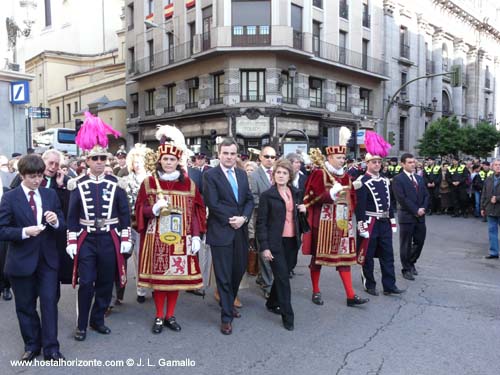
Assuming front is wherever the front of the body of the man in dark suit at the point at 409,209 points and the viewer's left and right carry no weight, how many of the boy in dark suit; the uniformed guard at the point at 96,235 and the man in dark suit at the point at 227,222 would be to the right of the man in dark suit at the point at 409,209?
3

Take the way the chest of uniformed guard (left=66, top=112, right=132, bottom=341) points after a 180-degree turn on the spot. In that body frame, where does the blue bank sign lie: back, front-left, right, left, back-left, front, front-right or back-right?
front

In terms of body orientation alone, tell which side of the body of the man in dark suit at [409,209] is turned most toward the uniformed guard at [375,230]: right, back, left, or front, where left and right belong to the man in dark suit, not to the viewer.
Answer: right

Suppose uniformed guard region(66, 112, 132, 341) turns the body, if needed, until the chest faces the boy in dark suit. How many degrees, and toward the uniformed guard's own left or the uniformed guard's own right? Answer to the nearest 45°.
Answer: approximately 45° to the uniformed guard's own right

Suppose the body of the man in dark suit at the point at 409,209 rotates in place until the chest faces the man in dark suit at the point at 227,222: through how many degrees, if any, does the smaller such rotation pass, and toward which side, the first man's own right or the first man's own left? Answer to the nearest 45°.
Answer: approximately 90° to the first man's own right

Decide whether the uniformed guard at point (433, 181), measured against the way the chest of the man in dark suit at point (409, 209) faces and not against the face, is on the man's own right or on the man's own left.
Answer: on the man's own left

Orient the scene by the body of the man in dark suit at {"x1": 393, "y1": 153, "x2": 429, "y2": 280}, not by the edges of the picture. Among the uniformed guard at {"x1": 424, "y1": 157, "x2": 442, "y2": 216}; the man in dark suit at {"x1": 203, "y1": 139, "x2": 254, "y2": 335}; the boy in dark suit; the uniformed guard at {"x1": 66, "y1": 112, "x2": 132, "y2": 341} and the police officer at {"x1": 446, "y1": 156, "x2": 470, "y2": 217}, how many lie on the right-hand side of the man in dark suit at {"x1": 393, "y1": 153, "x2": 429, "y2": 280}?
3
